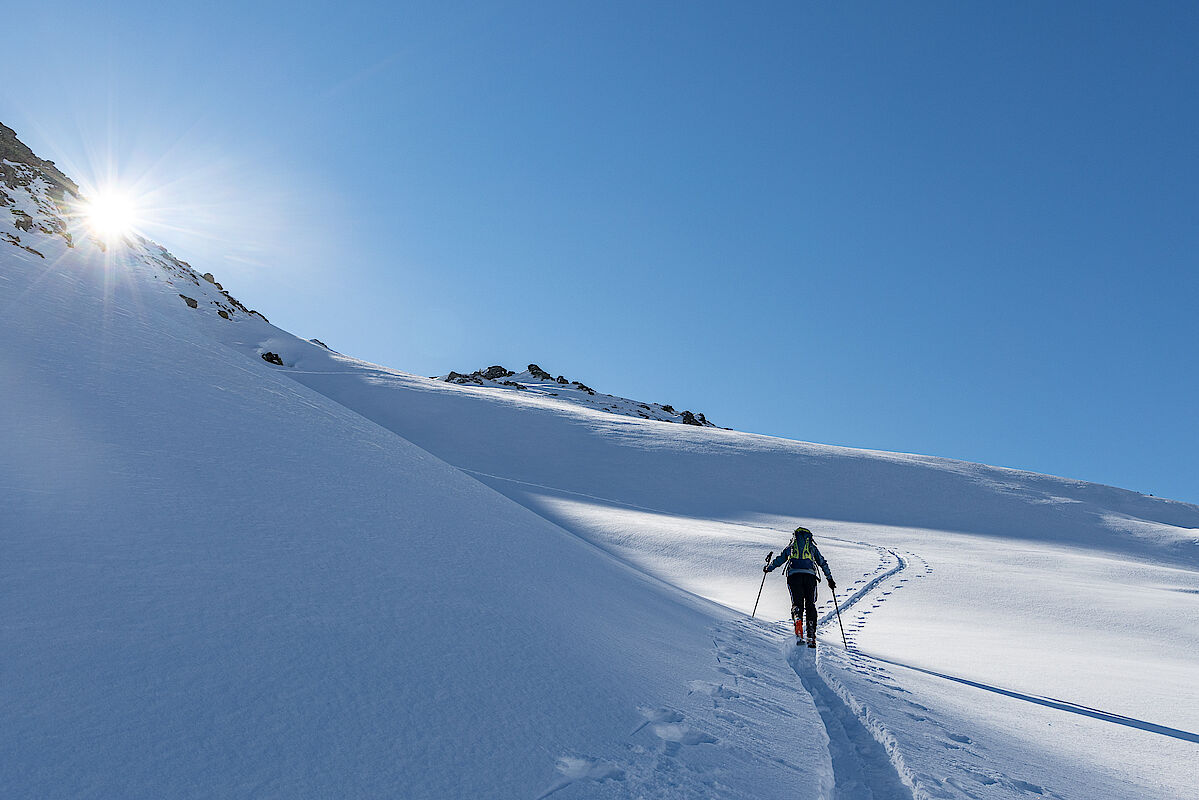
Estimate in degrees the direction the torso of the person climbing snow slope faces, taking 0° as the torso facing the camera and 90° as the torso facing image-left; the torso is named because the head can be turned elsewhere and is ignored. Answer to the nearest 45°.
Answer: approximately 180°

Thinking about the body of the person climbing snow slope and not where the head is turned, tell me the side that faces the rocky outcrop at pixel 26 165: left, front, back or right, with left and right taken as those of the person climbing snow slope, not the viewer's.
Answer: left
